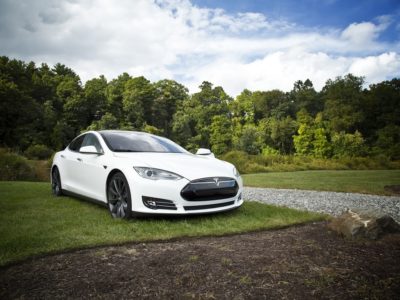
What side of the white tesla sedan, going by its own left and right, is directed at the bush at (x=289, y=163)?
left

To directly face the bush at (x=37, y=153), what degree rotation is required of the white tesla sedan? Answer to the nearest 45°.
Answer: approximately 135° to its left

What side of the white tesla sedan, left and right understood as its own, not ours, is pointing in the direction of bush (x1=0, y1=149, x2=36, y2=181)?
back

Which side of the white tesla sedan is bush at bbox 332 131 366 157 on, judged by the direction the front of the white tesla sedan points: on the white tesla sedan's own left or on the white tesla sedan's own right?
on the white tesla sedan's own left

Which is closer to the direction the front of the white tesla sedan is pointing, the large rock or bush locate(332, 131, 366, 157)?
the large rock

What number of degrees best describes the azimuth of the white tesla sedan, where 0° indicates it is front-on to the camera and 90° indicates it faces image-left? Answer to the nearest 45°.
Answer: approximately 315°

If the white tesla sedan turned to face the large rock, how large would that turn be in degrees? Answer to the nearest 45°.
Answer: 0° — it already faces it

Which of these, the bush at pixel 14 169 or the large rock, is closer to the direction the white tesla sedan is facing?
the large rock
